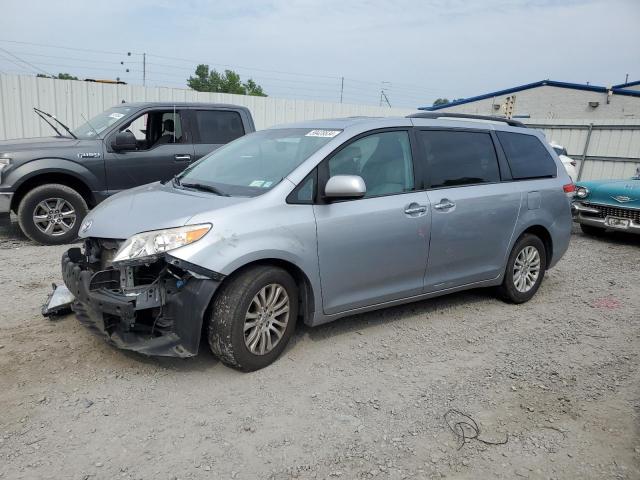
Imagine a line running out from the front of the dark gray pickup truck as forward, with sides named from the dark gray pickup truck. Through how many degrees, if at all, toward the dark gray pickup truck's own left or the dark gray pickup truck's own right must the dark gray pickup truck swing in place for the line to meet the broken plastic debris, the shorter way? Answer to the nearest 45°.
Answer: approximately 90° to the dark gray pickup truck's own left

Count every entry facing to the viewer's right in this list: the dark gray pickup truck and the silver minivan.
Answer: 0

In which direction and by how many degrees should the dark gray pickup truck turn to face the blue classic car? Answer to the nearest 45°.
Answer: approximately 180°

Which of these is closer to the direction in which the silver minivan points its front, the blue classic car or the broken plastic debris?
the broken plastic debris

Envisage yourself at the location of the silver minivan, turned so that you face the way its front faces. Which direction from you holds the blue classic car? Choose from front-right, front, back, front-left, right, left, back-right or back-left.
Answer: back

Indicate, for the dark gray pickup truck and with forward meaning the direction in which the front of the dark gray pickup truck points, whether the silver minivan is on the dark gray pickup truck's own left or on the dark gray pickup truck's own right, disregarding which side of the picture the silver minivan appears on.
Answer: on the dark gray pickup truck's own left

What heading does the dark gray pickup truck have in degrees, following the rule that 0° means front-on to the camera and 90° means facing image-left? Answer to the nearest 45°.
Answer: approximately 90°

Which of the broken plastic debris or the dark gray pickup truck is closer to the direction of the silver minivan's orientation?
the broken plastic debris

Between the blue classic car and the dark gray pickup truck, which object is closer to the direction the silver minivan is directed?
the dark gray pickup truck

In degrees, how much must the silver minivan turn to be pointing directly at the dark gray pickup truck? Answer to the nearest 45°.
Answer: approximately 90° to its right

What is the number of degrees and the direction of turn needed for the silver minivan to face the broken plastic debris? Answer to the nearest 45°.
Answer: approximately 45° to its right
